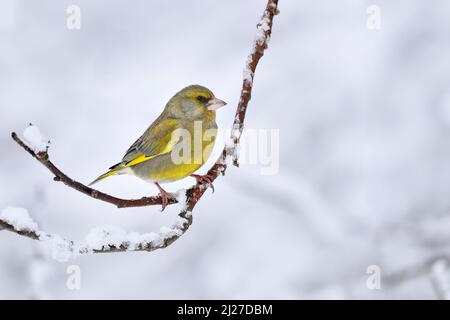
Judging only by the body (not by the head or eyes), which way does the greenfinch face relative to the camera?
to the viewer's right
